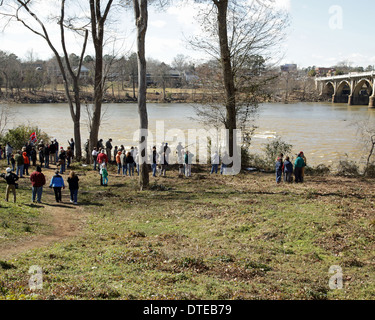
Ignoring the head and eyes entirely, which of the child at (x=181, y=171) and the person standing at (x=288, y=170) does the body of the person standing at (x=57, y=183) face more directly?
the child

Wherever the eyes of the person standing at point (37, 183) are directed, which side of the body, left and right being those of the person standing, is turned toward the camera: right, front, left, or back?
back

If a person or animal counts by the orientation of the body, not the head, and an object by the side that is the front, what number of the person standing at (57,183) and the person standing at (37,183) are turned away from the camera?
2

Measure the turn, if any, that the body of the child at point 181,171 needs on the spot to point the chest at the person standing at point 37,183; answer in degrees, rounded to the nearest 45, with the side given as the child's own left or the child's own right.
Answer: approximately 135° to the child's own left

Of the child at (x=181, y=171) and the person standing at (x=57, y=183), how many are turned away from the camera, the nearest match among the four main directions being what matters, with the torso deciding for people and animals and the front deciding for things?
2

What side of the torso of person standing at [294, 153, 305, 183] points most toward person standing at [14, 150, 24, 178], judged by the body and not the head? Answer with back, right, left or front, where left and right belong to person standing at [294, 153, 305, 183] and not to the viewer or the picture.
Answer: left

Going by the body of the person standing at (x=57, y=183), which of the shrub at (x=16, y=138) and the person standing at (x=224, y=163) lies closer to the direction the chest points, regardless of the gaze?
the shrub

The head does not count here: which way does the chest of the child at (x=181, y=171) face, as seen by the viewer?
away from the camera

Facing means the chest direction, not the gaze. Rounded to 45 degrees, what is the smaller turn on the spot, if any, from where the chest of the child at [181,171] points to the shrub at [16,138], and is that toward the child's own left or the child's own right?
approximately 45° to the child's own left

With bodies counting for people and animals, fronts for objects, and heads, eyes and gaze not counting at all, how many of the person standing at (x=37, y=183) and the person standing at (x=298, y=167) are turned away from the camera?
2

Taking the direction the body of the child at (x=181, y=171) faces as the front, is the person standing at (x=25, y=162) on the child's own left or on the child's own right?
on the child's own left

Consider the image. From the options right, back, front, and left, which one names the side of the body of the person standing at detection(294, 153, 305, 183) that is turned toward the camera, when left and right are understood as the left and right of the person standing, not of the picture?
back

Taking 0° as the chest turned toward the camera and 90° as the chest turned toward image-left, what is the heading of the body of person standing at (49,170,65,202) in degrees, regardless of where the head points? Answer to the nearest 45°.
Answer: approximately 180°
